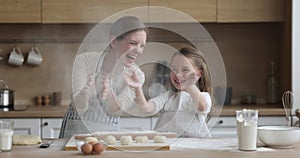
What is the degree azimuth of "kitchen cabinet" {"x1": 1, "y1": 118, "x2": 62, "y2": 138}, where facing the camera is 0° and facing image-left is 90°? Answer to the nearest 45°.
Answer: approximately 0°

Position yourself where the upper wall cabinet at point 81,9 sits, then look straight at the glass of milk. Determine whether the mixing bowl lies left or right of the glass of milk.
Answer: left

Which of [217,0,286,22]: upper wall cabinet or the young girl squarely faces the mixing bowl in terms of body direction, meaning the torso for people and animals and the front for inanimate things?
the upper wall cabinet

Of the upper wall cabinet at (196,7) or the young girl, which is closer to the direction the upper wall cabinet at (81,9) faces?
the young girl

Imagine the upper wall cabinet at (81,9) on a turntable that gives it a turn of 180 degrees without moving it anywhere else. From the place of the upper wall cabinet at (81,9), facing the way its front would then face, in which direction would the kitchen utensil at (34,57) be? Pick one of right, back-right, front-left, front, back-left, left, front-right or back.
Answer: front-left

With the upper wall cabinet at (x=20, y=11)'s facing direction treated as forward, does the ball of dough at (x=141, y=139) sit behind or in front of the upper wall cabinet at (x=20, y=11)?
in front

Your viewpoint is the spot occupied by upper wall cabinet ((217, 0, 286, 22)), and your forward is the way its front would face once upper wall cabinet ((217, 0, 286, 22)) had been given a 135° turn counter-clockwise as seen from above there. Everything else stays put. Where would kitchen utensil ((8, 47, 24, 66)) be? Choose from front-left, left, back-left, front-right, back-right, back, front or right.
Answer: back-left
